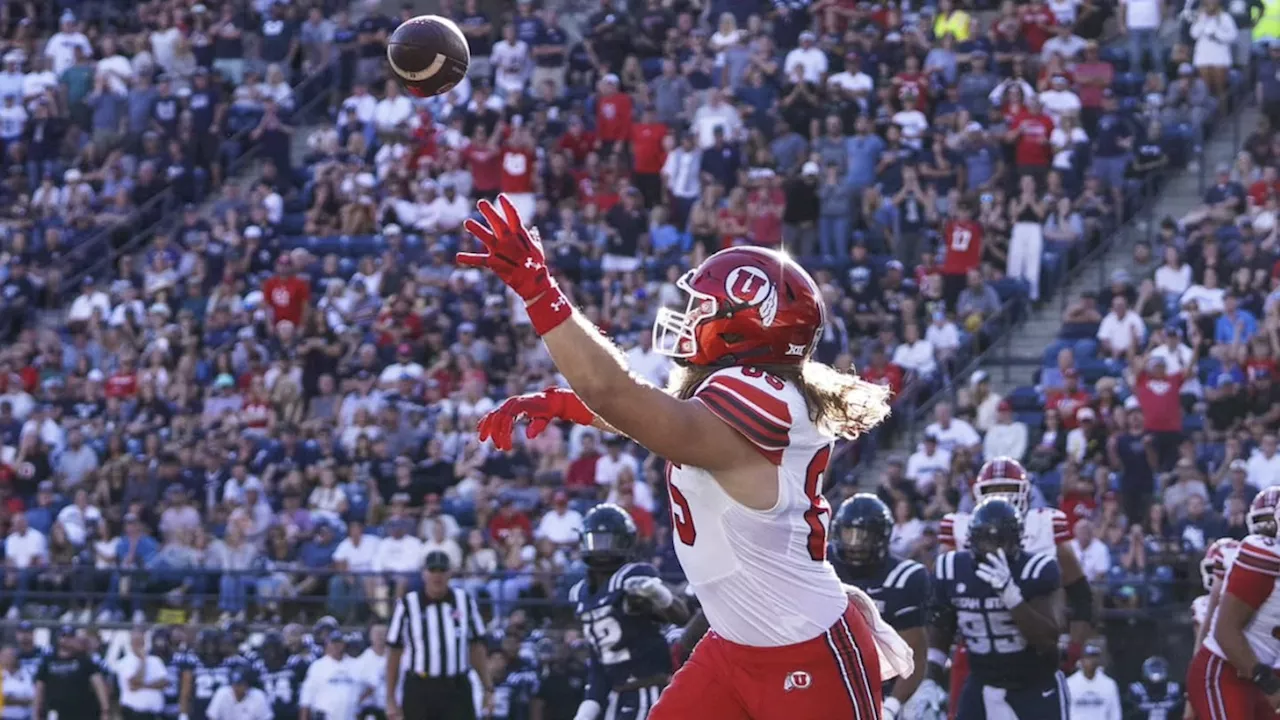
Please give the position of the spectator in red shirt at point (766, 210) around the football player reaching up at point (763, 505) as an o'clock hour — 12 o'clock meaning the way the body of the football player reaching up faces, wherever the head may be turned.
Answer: The spectator in red shirt is roughly at 3 o'clock from the football player reaching up.

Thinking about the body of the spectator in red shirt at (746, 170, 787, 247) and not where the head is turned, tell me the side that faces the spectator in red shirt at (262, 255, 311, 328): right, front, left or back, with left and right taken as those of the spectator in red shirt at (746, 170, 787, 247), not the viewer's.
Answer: right

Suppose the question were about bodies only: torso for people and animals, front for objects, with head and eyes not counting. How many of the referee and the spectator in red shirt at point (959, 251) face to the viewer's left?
0

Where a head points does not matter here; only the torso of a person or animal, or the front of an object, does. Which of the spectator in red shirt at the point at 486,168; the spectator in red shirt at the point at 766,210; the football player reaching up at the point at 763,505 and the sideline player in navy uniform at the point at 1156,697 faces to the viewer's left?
the football player reaching up

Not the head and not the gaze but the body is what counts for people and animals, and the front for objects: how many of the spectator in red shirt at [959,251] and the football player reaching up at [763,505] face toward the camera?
1

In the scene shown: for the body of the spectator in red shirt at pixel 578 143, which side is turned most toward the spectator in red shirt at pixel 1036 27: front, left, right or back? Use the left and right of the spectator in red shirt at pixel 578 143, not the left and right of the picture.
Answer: left

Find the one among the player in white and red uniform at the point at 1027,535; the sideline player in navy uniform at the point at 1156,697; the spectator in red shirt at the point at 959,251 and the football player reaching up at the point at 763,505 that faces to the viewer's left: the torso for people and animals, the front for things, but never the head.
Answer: the football player reaching up at the point at 763,505

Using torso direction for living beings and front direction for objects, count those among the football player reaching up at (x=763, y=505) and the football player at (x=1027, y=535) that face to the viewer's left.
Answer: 1
